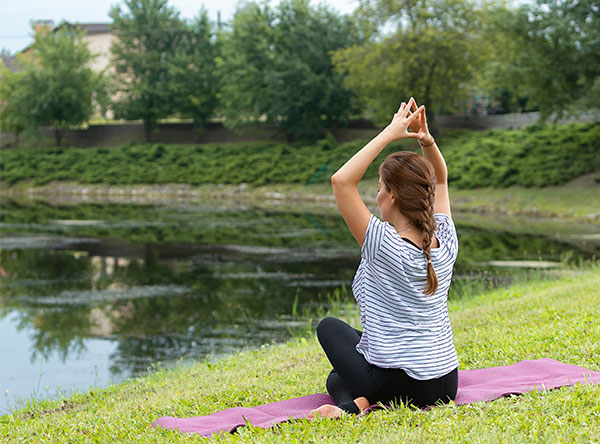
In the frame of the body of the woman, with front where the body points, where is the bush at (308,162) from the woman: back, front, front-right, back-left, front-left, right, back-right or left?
front-right

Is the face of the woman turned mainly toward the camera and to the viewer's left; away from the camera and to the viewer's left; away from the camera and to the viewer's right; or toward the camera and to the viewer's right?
away from the camera and to the viewer's left

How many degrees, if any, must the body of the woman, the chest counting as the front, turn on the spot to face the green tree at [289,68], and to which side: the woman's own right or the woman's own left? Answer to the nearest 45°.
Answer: approximately 45° to the woman's own right

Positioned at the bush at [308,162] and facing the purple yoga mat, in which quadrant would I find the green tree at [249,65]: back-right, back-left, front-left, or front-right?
back-right

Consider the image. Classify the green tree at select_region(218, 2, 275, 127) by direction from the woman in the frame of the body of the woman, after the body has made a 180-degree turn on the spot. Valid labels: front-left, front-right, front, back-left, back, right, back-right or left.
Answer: back-left

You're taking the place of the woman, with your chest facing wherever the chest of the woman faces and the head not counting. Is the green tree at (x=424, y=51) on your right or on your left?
on your right

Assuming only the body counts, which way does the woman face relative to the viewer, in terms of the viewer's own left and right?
facing away from the viewer and to the left of the viewer

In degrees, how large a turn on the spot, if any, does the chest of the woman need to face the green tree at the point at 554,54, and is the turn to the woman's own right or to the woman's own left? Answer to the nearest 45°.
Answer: approximately 45° to the woman's own right
